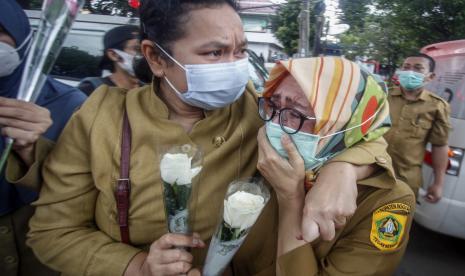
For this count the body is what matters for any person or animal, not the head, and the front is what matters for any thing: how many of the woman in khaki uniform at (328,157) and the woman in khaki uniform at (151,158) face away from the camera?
0

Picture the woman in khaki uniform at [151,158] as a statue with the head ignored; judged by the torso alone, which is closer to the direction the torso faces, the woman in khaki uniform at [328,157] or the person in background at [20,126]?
the woman in khaki uniform

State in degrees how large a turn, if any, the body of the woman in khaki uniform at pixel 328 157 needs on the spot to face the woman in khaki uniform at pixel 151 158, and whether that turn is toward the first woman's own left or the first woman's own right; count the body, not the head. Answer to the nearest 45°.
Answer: approximately 45° to the first woman's own right

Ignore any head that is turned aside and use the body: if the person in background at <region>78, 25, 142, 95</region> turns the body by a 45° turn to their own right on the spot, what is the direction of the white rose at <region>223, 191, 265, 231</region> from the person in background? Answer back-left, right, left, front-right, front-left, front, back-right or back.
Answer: front

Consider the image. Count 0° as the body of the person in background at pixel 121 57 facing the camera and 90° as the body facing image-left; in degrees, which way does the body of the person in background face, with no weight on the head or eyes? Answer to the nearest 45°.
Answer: approximately 315°

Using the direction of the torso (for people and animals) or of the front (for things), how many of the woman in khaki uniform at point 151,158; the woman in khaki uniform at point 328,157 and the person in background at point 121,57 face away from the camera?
0

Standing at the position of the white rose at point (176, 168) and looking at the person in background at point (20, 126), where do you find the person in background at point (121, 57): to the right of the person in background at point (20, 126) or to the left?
right

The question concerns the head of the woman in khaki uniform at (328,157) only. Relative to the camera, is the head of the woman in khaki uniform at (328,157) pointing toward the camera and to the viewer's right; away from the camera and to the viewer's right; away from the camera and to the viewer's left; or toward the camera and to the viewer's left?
toward the camera and to the viewer's left

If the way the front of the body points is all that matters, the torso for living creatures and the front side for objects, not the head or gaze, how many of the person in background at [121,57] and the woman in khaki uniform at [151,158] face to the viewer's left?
0

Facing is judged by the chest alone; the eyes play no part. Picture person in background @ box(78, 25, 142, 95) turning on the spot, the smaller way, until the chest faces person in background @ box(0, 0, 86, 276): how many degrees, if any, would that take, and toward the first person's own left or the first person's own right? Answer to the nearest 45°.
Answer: approximately 45° to the first person's own right
